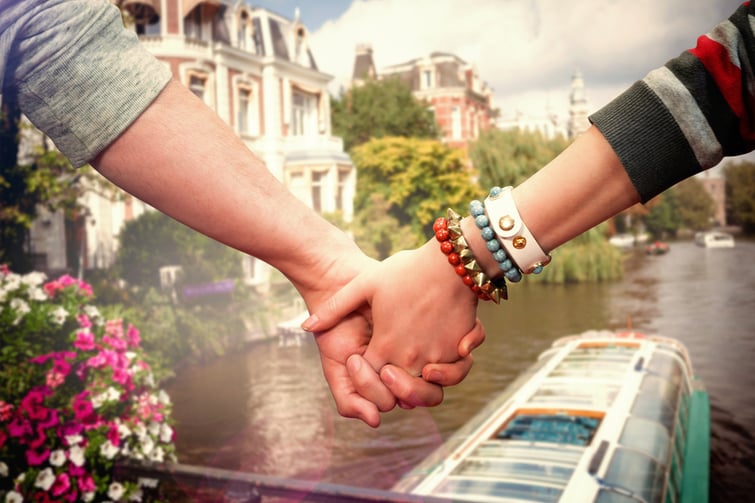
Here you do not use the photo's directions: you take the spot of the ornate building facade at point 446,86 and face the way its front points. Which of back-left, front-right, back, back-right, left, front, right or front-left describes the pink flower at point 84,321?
front-right

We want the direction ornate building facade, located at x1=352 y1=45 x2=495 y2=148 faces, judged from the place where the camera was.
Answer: facing the viewer and to the right of the viewer

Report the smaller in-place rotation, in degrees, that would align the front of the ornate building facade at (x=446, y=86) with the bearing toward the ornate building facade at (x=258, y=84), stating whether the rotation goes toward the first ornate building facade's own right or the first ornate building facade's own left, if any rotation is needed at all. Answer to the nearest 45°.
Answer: approximately 45° to the first ornate building facade's own right

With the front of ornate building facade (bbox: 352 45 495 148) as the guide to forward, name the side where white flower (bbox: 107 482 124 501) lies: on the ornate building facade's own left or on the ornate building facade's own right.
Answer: on the ornate building facade's own right

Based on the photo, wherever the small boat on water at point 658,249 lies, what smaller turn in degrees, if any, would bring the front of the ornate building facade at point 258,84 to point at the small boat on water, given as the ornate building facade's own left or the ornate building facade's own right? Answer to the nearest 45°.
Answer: approximately 90° to the ornate building facade's own left

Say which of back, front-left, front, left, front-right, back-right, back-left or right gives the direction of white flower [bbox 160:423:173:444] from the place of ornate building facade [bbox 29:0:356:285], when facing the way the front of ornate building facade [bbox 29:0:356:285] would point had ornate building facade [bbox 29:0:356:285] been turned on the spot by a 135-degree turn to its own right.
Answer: left

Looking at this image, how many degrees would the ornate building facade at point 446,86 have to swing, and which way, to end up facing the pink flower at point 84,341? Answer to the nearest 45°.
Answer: approximately 45° to its right

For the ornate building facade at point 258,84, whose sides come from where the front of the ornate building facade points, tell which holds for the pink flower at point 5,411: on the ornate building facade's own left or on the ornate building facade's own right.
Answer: on the ornate building facade's own right

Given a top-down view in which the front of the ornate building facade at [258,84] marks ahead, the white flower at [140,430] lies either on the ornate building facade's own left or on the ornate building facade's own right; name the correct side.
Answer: on the ornate building facade's own right

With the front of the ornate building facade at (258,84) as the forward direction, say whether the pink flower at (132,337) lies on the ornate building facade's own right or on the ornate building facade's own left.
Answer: on the ornate building facade's own right

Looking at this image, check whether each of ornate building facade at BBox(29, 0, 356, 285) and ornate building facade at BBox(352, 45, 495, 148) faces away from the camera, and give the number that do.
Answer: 0

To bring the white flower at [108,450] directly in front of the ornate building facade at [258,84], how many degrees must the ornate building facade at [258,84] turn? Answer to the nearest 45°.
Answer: approximately 45° to its right

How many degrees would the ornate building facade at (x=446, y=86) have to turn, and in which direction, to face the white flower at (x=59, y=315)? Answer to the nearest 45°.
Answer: approximately 45° to its right

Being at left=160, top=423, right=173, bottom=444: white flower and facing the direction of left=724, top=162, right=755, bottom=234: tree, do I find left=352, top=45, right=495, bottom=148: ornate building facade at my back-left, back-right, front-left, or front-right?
front-left

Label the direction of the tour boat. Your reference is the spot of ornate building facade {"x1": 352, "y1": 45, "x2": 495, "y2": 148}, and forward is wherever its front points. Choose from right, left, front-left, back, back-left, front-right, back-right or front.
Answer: front-right

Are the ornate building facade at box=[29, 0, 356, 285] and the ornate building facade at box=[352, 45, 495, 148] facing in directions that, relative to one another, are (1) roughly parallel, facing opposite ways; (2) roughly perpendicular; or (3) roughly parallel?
roughly parallel

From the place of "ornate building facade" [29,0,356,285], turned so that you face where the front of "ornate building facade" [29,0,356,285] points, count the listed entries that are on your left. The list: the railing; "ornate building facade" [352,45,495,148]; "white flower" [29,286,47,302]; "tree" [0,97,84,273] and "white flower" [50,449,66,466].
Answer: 1
